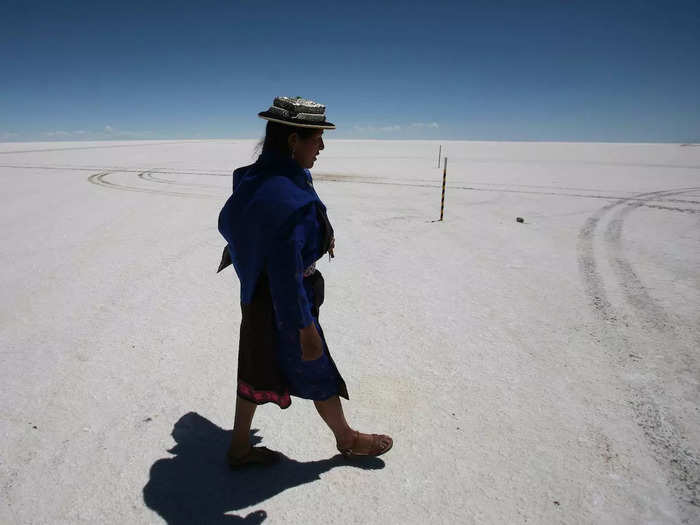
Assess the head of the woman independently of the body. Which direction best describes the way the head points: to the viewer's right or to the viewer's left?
to the viewer's right

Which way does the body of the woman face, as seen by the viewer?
to the viewer's right
